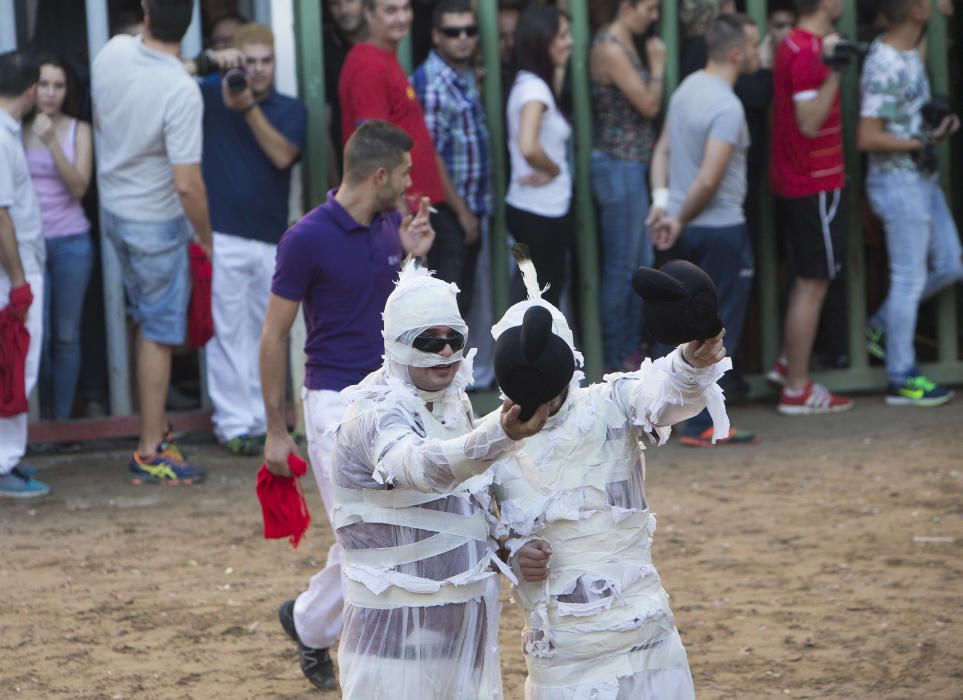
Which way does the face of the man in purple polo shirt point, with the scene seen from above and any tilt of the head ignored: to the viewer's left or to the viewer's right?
to the viewer's right

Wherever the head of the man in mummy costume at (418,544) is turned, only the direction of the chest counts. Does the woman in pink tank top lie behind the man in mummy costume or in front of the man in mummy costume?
behind

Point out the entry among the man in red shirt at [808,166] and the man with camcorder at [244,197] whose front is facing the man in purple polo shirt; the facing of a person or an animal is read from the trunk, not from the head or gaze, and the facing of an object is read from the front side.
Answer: the man with camcorder

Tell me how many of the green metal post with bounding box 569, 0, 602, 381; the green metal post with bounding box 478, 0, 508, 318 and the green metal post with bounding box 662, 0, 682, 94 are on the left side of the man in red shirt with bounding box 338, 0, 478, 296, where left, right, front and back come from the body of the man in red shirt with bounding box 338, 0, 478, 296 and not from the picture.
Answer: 3

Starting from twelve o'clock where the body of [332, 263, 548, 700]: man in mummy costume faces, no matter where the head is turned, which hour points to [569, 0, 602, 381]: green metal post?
The green metal post is roughly at 8 o'clock from the man in mummy costume.

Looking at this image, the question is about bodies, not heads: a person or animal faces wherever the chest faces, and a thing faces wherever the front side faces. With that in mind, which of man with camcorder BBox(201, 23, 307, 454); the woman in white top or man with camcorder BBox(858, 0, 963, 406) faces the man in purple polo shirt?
man with camcorder BBox(201, 23, 307, 454)

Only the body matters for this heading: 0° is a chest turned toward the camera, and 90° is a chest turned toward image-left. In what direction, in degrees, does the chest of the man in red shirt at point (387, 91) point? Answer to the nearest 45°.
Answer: approximately 315°
